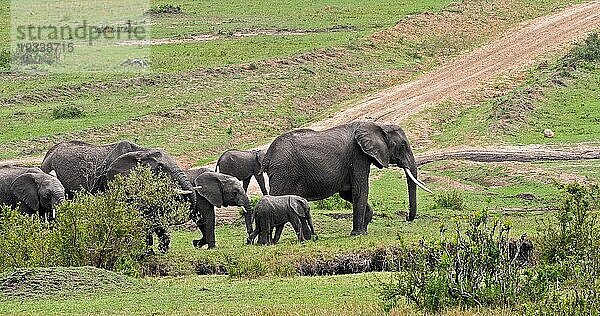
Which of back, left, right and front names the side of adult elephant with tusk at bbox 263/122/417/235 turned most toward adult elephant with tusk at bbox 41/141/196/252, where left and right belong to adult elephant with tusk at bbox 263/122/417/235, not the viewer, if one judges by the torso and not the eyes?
back

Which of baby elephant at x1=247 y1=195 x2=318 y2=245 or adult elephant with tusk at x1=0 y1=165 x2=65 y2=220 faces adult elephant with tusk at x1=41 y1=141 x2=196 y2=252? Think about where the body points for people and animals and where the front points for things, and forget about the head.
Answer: adult elephant with tusk at x1=0 y1=165 x2=65 y2=220

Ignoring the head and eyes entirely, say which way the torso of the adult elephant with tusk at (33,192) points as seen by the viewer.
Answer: to the viewer's right

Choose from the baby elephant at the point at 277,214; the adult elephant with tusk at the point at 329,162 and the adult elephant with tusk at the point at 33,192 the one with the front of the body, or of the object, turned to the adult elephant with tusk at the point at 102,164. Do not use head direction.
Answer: the adult elephant with tusk at the point at 33,192

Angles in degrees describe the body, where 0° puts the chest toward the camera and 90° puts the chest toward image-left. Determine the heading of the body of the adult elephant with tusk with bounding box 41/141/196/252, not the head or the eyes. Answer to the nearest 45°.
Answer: approximately 270°

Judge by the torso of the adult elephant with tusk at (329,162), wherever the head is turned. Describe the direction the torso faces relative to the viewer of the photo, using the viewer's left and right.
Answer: facing to the right of the viewer

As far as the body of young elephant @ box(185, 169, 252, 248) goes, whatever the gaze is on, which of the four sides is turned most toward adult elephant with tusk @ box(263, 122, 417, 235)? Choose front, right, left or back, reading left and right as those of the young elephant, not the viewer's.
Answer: front

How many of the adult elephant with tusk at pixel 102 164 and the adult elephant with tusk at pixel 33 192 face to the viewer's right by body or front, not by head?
2

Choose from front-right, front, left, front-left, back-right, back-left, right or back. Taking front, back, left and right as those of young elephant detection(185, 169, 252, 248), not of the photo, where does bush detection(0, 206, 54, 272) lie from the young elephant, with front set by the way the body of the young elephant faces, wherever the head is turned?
back-right

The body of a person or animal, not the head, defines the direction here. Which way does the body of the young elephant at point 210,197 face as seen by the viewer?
to the viewer's right

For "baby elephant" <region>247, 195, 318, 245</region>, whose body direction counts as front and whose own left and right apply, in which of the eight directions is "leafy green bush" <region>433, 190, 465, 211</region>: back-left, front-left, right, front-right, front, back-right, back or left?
front-left

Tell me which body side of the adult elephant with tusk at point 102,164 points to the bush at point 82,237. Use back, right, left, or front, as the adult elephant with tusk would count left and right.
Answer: right
